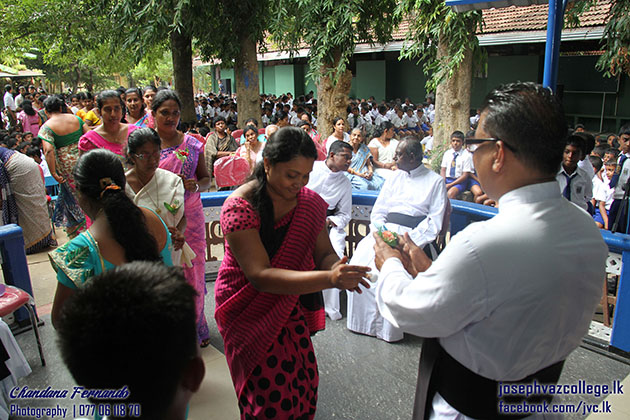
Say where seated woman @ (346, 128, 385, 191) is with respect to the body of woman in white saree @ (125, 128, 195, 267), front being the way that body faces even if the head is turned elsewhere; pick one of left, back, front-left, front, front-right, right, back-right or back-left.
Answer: left

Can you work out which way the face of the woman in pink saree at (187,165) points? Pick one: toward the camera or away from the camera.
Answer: toward the camera

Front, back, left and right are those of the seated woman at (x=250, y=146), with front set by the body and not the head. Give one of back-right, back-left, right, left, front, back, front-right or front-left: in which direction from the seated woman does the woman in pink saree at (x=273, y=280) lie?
front

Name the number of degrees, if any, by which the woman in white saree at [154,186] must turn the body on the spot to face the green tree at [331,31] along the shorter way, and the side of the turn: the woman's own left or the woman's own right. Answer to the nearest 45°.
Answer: approximately 90° to the woman's own left

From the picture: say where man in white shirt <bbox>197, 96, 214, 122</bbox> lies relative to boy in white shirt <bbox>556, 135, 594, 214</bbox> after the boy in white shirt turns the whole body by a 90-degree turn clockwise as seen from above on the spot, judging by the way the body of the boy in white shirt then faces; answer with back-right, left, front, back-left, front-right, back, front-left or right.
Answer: front

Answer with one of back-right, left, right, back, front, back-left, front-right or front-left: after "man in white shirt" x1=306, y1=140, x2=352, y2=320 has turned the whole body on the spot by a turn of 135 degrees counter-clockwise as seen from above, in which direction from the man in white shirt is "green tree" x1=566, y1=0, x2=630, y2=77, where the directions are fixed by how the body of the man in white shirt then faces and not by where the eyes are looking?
front-right

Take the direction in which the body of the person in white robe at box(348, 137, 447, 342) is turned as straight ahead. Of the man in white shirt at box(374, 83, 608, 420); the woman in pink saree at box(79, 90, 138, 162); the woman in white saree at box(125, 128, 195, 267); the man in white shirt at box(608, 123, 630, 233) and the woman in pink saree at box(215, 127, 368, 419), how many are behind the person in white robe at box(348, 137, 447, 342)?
1

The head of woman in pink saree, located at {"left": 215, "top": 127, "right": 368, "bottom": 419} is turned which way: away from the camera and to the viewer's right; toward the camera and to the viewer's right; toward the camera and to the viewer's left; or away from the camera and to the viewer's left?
toward the camera and to the viewer's right

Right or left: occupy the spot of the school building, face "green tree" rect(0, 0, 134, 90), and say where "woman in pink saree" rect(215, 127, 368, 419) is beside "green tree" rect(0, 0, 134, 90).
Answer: left

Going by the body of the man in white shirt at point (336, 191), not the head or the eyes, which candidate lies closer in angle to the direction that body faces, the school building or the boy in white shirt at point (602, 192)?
the boy in white shirt

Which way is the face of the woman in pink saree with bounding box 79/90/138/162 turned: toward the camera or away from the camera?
toward the camera

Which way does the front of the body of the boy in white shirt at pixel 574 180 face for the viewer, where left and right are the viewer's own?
facing the viewer and to the left of the viewer

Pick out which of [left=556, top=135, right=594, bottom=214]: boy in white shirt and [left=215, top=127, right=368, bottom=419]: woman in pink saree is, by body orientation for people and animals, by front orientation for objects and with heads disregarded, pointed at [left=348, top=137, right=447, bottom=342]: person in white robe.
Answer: the boy in white shirt

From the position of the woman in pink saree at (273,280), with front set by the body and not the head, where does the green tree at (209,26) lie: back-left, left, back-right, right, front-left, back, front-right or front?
back-left

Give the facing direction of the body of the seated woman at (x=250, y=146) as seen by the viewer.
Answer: toward the camera
